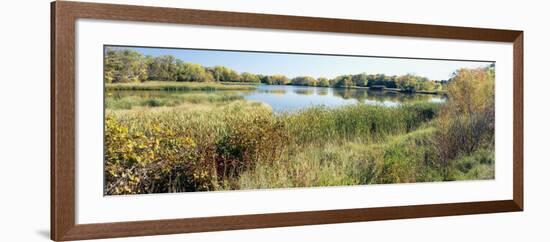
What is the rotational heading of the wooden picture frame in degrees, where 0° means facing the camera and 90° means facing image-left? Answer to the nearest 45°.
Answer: approximately 315°
